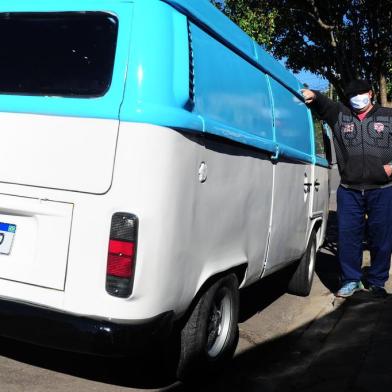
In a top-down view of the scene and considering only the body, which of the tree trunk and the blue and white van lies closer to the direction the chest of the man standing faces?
the blue and white van

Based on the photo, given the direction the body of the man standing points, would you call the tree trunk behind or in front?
behind

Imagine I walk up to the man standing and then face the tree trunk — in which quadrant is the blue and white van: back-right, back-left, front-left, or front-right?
back-left

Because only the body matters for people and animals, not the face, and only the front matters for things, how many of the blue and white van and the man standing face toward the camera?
1

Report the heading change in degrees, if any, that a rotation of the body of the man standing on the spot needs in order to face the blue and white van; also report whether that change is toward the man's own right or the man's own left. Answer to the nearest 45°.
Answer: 0° — they already face it

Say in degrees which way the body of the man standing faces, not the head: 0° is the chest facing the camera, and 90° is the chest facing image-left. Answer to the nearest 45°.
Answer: approximately 0°

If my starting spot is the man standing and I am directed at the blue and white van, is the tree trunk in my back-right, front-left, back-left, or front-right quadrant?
back-right

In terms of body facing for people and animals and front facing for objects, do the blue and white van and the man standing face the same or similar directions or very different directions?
very different directions

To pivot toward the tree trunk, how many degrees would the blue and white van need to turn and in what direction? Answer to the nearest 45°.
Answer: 0° — it already faces it
